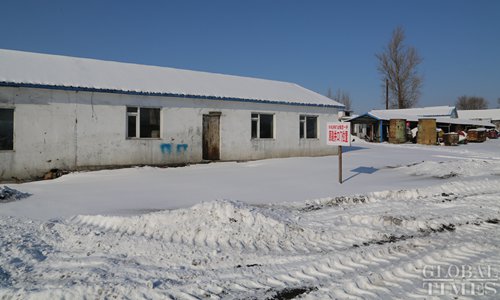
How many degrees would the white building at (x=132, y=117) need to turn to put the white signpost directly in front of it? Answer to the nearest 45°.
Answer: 0° — it already faces it

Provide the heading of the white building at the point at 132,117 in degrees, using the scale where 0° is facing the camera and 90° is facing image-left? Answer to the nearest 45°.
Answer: approximately 315°

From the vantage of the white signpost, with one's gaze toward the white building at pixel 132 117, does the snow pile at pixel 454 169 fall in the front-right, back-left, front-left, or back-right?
back-right

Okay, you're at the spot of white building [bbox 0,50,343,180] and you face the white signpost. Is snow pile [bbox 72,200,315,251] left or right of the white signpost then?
right

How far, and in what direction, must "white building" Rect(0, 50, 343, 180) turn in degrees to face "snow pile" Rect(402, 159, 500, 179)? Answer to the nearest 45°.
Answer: approximately 45° to its left

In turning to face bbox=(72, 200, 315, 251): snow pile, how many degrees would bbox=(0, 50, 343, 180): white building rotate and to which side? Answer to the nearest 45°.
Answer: approximately 45° to its right
